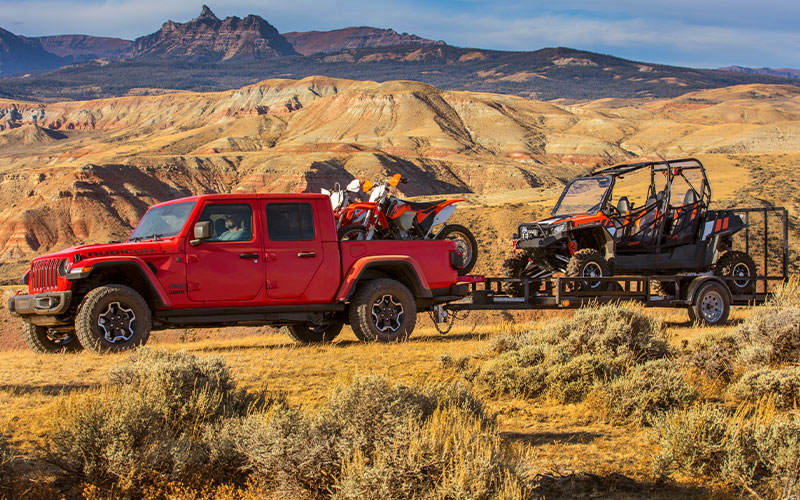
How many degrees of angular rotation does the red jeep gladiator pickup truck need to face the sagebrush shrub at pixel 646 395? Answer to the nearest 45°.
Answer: approximately 90° to its left

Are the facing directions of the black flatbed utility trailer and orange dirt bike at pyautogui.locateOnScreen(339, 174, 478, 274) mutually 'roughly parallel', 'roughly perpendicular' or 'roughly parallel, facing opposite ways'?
roughly parallel

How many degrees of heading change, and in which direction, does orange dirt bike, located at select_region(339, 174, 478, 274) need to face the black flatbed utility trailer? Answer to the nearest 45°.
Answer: approximately 135° to its left

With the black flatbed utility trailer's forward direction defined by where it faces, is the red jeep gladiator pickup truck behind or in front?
in front

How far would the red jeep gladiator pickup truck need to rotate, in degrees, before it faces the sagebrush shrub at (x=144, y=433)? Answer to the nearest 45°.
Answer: approximately 45° to its left

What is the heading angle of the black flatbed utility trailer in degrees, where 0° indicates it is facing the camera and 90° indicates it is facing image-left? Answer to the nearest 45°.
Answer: approximately 45°

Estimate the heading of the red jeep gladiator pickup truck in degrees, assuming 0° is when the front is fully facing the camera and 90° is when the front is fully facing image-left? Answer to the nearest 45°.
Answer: approximately 45°

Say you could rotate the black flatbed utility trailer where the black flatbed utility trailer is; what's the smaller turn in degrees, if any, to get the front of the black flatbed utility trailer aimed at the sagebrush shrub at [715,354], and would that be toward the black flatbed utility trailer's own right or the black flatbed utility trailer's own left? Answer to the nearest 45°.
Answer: approximately 45° to the black flatbed utility trailer's own left

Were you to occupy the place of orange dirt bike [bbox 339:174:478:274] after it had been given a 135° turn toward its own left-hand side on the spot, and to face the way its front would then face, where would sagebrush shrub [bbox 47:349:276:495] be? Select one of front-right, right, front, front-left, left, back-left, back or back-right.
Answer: right

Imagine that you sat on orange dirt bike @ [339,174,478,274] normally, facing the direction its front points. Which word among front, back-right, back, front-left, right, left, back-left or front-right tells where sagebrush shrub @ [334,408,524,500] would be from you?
front-left

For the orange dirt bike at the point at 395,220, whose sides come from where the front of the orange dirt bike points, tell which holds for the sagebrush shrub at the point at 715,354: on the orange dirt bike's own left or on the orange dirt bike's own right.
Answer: on the orange dirt bike's own left

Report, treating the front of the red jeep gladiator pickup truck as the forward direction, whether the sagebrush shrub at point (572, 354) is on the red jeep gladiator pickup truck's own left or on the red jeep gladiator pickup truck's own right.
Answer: on the red jeep gladiator pickup truck's own left

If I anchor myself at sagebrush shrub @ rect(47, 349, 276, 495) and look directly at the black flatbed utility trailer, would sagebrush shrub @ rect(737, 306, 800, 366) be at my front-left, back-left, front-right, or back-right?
front-right

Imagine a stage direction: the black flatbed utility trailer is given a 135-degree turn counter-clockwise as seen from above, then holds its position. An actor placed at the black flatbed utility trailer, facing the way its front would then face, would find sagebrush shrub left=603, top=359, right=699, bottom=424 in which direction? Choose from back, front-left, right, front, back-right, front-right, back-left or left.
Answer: right

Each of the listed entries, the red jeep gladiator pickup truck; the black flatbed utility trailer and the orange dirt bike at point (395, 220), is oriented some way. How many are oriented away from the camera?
0

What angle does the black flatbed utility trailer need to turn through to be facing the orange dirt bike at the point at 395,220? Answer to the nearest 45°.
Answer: approximately 45° to its right

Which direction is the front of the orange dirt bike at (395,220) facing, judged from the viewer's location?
facing the viewer and to the left of the viewer
